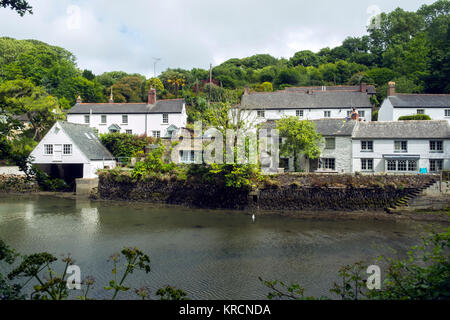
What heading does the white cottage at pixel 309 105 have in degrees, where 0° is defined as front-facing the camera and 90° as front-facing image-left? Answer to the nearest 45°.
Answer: approximately 0°

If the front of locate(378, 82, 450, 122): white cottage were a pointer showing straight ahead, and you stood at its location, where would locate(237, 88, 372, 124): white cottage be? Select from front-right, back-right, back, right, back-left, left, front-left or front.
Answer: right

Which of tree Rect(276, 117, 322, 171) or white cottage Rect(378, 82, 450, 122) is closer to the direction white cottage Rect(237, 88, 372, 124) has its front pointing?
the tree

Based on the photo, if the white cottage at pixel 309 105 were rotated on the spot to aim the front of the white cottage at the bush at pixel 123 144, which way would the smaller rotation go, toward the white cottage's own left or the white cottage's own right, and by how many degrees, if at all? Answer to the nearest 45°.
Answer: approximately 45° to the white cottage's own right

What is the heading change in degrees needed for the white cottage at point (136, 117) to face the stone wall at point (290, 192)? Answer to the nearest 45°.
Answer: approximately 45° to its left

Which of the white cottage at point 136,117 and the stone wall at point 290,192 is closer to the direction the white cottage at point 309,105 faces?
the stone wall

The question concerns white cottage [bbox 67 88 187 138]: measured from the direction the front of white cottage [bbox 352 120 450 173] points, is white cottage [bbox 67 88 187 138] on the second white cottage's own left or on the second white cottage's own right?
on the second white cottage's own right

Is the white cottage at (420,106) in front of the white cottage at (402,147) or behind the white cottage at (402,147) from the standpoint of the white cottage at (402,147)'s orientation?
behind

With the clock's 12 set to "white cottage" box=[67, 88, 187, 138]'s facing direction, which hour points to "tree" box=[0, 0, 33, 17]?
The tree is roughly at 12 o'clock from the white cottage.
